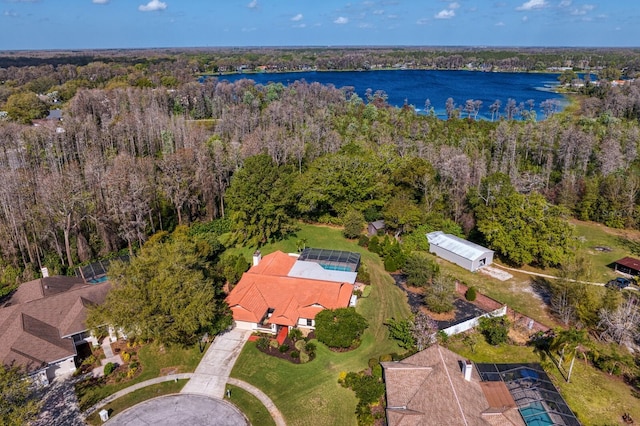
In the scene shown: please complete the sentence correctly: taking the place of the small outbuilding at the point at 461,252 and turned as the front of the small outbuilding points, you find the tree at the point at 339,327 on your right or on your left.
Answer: on your right

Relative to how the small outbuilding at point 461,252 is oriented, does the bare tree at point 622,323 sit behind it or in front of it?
in front

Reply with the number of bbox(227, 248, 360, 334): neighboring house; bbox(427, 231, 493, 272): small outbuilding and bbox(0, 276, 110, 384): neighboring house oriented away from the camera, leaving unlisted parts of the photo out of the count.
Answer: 0

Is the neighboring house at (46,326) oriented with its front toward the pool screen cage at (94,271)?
no

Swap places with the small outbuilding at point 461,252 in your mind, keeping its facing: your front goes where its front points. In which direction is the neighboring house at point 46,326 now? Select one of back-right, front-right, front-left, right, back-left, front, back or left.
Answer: right

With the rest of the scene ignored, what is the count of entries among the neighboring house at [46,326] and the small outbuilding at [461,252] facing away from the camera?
0

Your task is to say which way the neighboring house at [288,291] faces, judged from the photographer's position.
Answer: facing the viewer

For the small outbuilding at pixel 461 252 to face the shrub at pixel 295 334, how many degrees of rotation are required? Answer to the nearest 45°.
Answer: approximately 90° to its right

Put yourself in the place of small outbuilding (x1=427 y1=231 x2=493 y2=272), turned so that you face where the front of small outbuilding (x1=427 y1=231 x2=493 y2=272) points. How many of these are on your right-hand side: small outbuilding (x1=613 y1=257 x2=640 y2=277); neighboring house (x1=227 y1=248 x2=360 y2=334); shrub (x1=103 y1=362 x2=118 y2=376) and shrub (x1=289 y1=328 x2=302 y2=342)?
3

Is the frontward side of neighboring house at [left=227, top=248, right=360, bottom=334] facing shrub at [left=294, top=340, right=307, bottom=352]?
yes

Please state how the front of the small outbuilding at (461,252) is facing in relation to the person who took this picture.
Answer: facing the viewer and to the right of the viewer

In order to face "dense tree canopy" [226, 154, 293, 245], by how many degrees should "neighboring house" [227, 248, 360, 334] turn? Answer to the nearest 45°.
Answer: approximately 180°
